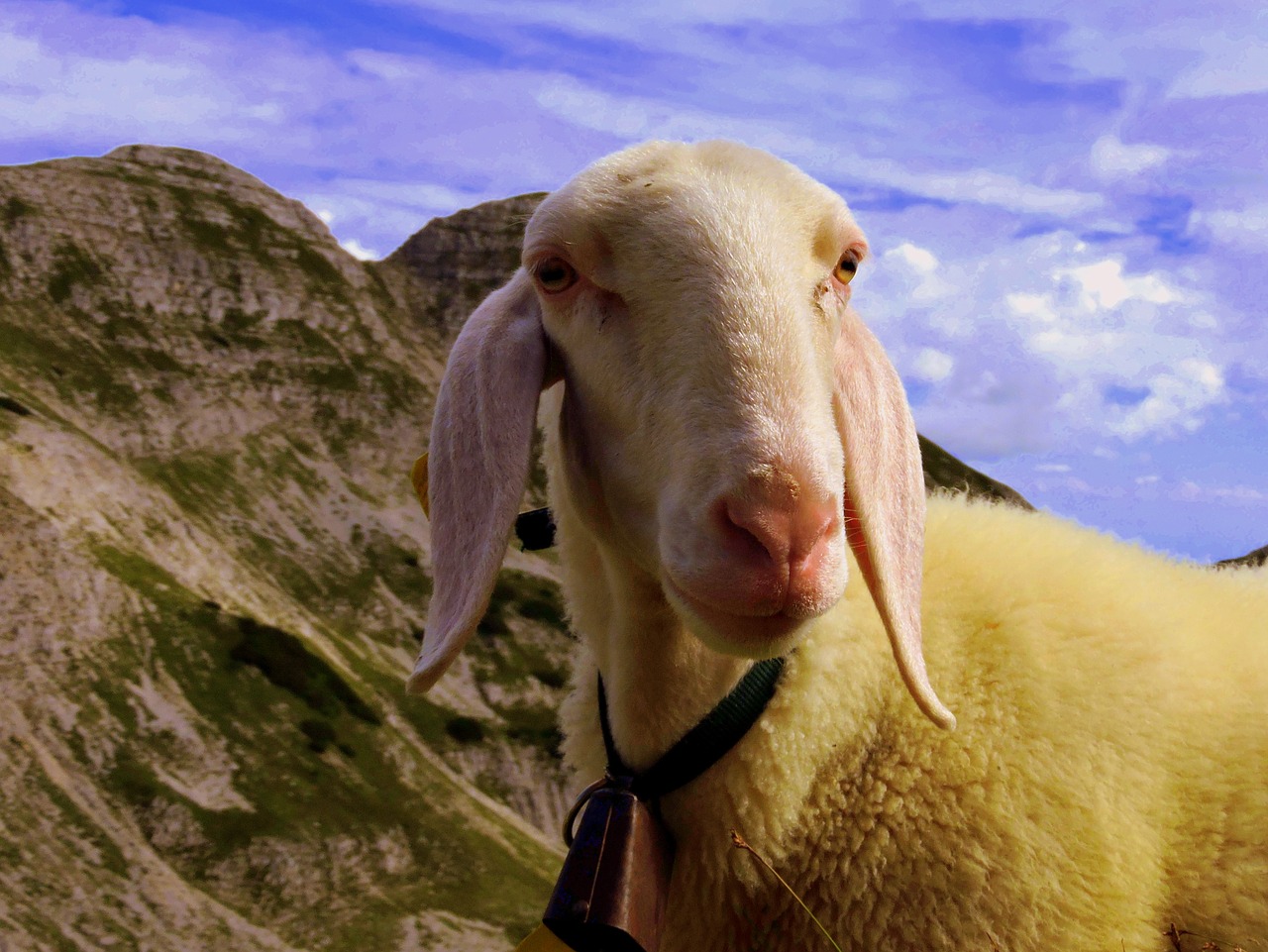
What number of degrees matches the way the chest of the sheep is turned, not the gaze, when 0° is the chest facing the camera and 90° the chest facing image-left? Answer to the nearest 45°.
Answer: approximately 45°
